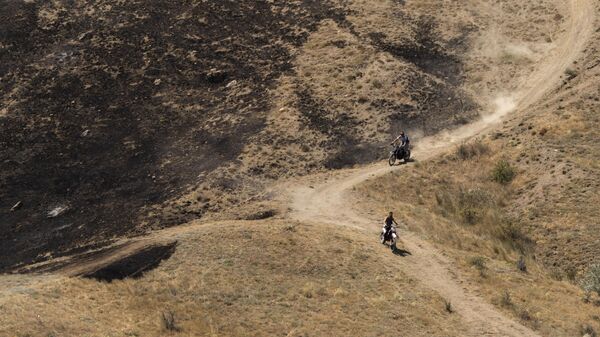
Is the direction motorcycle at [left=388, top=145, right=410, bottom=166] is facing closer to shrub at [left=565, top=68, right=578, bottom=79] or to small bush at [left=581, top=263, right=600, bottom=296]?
the small bush

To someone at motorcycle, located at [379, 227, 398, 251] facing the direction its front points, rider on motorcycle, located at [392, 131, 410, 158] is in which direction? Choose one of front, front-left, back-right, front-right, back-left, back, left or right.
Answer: back-left

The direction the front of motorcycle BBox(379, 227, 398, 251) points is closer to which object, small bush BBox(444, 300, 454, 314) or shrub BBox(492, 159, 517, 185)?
the small bush

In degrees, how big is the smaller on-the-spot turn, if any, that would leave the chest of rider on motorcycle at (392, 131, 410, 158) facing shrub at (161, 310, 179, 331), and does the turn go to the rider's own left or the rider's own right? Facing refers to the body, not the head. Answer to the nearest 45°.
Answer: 0° — they already face it

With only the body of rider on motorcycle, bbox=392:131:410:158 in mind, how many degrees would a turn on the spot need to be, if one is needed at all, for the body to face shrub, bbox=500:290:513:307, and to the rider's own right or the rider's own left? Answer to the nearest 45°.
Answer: approximately 45° to the rider's own left

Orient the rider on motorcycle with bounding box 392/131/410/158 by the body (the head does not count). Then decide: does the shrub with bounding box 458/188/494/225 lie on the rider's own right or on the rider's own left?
on the rider's own left

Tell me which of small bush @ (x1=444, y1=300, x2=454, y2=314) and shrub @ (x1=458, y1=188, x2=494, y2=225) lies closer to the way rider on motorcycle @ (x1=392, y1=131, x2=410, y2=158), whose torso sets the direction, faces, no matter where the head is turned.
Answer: the small bush

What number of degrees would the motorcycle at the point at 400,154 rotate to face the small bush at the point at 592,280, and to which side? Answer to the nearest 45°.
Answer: approximately 90° to its left

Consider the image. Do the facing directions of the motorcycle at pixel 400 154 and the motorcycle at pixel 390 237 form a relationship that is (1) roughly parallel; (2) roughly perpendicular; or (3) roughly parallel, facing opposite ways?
roughly perpendicular

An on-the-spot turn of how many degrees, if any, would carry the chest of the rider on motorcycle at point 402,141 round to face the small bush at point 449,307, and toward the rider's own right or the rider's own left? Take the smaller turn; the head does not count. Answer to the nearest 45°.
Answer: approximately 45° to the rider's own left

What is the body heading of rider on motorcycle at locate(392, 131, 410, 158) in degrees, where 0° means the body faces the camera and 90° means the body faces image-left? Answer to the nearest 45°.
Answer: approximately 45°

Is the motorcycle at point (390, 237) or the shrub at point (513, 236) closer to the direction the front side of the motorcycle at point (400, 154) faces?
the motorcycle

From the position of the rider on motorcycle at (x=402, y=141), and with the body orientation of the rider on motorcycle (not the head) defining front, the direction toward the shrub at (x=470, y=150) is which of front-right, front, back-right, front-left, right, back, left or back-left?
back-left

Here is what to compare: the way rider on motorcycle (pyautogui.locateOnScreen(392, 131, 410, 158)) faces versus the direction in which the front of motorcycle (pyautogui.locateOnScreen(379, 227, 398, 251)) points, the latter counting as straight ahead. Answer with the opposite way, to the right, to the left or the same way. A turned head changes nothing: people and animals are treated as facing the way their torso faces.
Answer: to the right

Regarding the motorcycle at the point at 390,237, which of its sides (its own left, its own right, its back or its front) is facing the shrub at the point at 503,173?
left

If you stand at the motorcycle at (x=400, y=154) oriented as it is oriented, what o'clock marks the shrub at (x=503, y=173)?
The shrub is roughly at 8 o'clock from the motorcycle.

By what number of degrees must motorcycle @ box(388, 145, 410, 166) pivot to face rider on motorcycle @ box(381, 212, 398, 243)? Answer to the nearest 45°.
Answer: approximately 45° to its left

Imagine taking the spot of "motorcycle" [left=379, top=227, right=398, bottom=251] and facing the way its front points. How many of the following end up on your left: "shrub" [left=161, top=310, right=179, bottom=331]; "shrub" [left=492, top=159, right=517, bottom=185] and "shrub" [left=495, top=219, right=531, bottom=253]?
2
